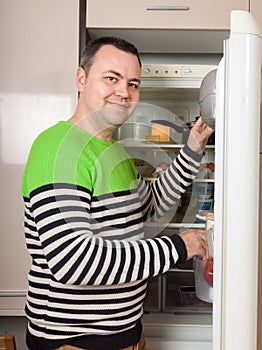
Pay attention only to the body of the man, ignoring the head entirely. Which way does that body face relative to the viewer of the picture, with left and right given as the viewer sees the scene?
facing the viewer and to the right of the viewer
